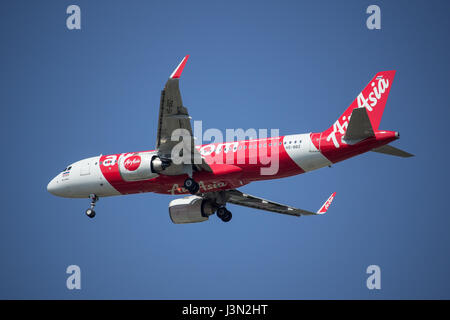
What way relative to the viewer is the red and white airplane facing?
to the viewer's left
